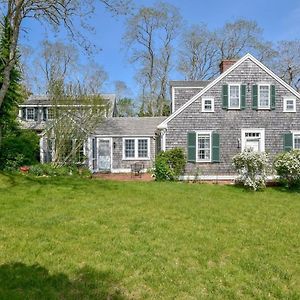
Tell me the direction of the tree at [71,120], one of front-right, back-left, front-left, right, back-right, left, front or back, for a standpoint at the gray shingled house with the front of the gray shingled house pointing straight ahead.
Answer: right

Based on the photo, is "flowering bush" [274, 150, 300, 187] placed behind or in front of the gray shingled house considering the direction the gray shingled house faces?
in front

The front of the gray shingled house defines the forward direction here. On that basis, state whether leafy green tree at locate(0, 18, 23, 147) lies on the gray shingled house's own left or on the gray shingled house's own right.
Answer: on the gray shingled house's own right

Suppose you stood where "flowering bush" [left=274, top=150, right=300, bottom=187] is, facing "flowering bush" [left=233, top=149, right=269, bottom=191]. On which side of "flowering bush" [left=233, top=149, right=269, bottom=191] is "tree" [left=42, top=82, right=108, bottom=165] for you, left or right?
right

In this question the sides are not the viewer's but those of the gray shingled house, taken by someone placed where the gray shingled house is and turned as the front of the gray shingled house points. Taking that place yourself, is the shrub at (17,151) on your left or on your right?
on your right

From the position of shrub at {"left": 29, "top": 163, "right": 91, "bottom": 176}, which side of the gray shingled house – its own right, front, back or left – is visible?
right

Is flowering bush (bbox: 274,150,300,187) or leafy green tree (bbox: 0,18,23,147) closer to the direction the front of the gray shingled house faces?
the flowering bush

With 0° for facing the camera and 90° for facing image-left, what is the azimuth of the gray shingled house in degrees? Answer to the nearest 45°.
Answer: approximately 0°

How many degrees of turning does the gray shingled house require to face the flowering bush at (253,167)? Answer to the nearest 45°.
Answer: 0° — it already faces it

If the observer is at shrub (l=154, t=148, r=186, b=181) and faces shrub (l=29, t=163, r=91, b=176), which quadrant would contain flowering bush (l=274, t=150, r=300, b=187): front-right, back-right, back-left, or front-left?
back-left

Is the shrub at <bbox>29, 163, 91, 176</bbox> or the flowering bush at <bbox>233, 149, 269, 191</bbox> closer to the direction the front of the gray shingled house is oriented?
the flowering bush

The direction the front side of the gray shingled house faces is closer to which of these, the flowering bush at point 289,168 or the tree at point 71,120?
the flowering bush

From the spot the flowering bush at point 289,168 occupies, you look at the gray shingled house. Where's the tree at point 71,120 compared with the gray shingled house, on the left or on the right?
left
